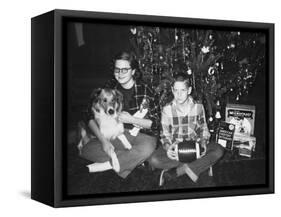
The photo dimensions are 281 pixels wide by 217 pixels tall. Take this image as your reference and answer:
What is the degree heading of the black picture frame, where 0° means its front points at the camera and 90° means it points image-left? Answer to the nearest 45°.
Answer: approximately 315°
